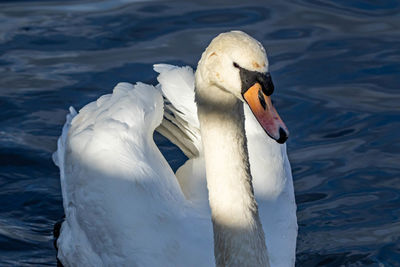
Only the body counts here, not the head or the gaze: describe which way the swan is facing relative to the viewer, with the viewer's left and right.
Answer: facing the viewer and to the right of the viewer
